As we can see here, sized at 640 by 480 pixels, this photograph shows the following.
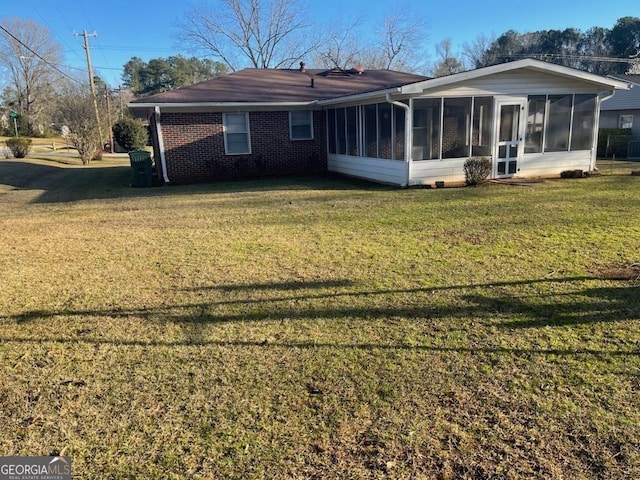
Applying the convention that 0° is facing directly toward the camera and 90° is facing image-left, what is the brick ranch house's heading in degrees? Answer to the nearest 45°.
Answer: approximately 180°

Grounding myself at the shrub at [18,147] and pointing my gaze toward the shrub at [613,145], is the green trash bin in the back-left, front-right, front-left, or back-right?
front-right

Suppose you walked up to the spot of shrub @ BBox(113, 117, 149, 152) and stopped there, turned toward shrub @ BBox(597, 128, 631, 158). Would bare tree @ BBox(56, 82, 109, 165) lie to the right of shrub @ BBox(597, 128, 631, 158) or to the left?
right

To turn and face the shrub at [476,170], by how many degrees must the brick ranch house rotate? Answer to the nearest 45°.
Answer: approximately 135° to its right

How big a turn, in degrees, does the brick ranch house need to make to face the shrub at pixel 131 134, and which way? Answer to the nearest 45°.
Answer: approximately 45° to its left

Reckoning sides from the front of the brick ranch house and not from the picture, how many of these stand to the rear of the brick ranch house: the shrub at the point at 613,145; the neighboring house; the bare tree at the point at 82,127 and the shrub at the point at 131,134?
0

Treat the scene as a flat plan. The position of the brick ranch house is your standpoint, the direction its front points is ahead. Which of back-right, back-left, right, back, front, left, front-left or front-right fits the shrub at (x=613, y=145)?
front-right

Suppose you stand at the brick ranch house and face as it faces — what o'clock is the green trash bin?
The green trash bin is roughly at 9 o'clock from the brick ranch house.

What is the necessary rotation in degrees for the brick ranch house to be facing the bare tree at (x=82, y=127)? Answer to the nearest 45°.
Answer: approximately 45° to its left

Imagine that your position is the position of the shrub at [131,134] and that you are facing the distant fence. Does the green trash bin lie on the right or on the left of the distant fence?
right

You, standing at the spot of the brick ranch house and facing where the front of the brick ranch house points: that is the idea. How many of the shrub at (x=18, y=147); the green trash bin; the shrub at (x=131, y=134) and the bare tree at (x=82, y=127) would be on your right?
0

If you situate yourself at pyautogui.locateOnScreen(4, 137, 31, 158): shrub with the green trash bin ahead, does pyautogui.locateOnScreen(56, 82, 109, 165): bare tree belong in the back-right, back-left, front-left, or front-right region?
front-left

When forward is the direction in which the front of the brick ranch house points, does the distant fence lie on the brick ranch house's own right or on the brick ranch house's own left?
on the brick ranch house's own right

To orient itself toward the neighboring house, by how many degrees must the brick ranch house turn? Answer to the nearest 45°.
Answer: approximately 45° to its right

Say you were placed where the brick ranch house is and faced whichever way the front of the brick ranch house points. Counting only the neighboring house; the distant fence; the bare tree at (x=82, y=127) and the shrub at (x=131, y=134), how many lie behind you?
0

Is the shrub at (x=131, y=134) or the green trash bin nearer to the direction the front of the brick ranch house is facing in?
the shrub

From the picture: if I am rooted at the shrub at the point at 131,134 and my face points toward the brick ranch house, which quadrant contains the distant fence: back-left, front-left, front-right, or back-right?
front-left
